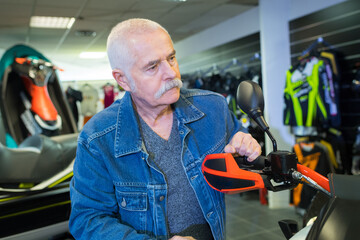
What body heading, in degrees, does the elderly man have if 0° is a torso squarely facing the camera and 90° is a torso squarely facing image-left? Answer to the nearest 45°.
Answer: approximately 315°

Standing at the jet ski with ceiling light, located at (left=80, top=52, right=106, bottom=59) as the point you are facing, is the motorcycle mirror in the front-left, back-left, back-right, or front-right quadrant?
back-right

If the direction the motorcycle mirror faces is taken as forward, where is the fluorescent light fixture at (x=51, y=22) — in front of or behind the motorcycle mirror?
in front

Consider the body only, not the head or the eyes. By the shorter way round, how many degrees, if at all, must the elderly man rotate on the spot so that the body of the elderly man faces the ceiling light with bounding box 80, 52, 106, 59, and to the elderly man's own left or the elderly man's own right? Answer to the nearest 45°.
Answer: approximately 135° to the elderly man's own left

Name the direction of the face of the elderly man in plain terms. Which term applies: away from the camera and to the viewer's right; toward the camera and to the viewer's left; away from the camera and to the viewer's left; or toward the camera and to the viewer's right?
toward the camera and to the viewer's right

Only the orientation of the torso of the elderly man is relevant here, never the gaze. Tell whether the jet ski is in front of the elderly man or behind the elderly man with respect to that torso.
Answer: behind
